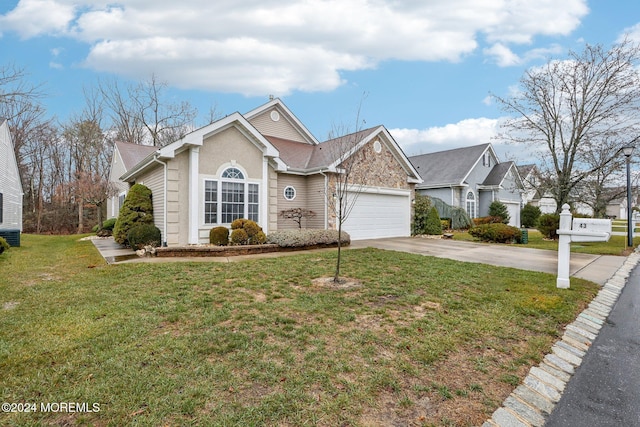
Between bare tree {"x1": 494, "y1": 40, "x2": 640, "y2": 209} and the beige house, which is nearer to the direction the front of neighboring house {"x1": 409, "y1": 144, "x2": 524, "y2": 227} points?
the bare tree

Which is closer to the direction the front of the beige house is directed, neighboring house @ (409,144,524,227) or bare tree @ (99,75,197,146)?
the neighboring house

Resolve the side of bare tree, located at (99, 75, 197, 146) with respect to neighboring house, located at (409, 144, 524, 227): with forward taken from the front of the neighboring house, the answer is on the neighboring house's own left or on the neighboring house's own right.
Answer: on the neighboring house's own right

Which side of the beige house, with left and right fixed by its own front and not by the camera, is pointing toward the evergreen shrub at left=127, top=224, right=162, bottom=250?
right

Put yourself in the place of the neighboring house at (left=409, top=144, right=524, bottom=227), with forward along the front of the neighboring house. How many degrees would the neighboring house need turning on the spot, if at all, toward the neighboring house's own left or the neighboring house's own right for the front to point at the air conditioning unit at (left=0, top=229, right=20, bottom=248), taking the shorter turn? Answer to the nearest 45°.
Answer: approximately 90° to the neighboring house's own right

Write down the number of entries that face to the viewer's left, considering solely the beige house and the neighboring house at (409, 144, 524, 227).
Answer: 0

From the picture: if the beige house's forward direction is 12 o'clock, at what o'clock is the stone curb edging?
The stone curb edging is roughly at 1 o'clock from the beige house.

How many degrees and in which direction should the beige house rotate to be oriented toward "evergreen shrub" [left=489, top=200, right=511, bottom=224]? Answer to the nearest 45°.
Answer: approximately 90° to its left

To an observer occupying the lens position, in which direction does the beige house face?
facing the viewer and to the right of the viewer

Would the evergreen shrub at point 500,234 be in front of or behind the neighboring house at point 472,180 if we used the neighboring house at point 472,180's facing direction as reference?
in front

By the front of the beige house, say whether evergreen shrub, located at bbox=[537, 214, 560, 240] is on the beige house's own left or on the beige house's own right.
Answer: on the beige house's own left

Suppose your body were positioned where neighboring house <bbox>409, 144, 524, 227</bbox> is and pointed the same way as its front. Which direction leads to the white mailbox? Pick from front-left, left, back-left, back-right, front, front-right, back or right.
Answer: front-right

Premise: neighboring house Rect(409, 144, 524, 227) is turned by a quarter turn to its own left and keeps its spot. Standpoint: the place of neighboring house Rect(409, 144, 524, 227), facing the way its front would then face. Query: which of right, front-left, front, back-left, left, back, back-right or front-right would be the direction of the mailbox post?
back-right

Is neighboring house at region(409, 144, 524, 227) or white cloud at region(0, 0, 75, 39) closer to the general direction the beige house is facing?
the neighboring house
